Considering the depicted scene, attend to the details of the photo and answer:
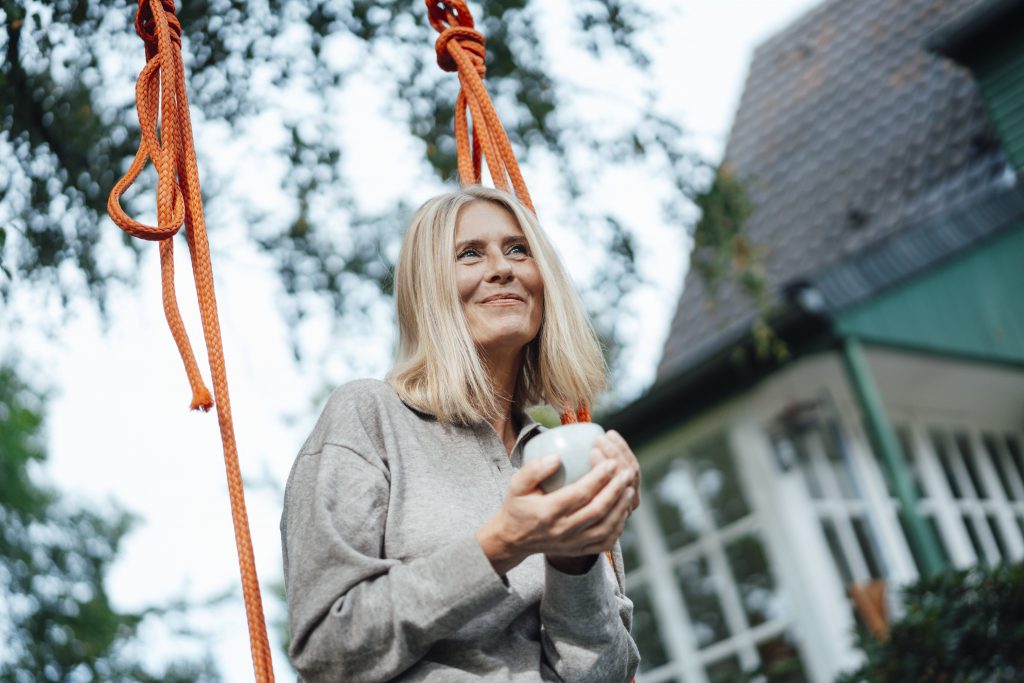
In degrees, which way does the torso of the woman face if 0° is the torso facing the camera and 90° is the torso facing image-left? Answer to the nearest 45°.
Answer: approximately 315°

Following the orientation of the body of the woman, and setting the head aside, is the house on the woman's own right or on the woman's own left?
on the woman's own left

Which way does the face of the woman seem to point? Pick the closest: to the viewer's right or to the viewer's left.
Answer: to the viewer's right
